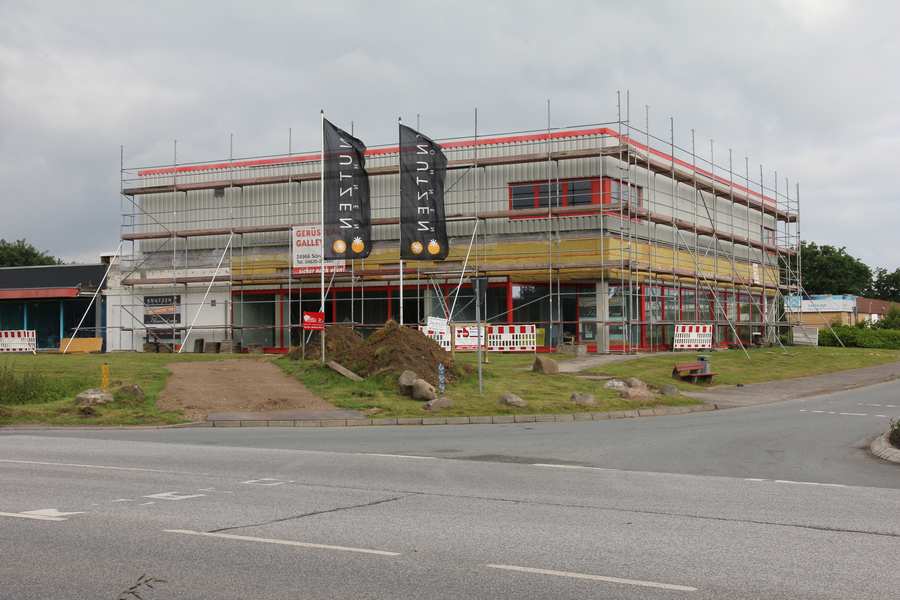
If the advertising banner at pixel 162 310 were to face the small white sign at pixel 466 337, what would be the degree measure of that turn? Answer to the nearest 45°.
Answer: approximately 45° to its left

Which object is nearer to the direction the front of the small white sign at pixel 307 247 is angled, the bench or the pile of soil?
the pile of soil

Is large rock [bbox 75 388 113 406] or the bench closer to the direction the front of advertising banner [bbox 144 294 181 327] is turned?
the large rock

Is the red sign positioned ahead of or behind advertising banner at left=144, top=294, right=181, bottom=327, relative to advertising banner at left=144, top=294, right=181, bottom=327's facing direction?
ahead

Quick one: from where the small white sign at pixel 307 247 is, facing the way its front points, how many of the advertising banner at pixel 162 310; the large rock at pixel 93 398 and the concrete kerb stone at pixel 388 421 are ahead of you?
2

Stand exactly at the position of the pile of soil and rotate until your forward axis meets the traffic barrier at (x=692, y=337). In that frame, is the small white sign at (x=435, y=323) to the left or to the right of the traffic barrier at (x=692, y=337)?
left

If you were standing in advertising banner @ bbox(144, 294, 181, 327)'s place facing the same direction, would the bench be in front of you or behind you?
in front

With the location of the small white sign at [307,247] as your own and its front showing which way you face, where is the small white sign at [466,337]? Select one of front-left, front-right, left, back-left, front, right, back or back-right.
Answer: front-left

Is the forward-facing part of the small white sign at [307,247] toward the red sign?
yes

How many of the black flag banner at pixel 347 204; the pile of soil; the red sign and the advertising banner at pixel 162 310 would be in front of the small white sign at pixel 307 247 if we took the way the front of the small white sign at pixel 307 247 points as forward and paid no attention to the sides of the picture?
3

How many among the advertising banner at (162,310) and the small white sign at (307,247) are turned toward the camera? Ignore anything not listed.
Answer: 2

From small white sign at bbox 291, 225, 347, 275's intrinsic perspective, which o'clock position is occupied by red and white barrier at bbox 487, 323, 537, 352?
The red and white barrier is roughly at 10 o'clock from the small white sign.

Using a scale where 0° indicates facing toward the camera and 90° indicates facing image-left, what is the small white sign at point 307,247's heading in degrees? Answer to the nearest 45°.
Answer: approximately 0°

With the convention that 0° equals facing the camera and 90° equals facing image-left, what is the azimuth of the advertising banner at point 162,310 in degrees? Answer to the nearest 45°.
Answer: approximately 0°

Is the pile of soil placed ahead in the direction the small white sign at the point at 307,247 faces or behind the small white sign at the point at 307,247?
ahead

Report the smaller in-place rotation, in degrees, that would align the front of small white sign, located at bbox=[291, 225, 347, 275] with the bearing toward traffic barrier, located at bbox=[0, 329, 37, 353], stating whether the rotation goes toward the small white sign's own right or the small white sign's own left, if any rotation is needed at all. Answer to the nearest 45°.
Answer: approximately 90° to the small white sign's own right
